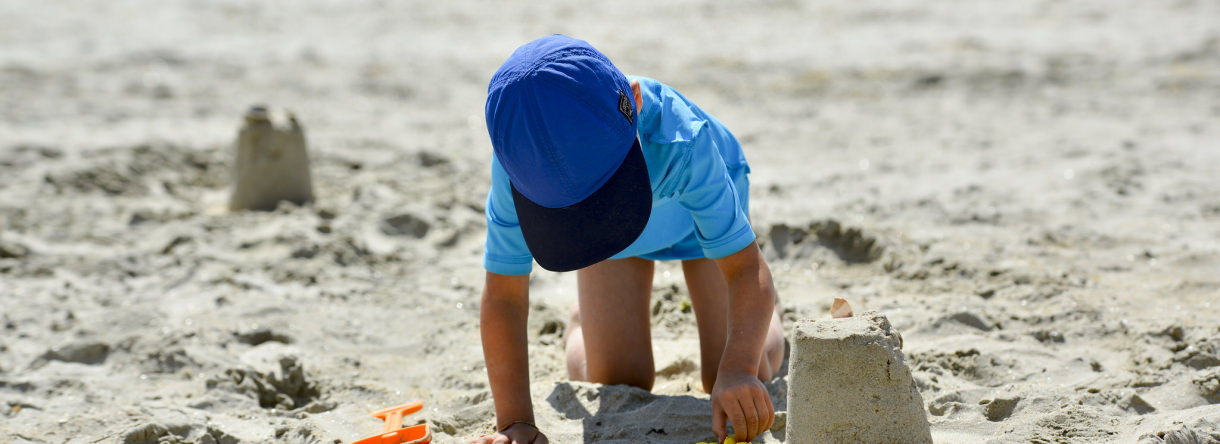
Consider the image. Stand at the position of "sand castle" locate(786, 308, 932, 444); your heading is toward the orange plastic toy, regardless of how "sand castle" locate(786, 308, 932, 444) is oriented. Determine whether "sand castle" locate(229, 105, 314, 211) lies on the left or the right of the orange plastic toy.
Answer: right

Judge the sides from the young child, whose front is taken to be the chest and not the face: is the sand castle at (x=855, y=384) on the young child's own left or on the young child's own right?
on the young child's own left

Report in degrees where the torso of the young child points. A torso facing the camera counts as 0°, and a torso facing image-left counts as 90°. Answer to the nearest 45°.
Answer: approximately 0°

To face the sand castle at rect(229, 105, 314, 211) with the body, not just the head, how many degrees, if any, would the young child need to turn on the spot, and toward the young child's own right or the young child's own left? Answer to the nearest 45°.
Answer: approximately 135° to the young child's own right
